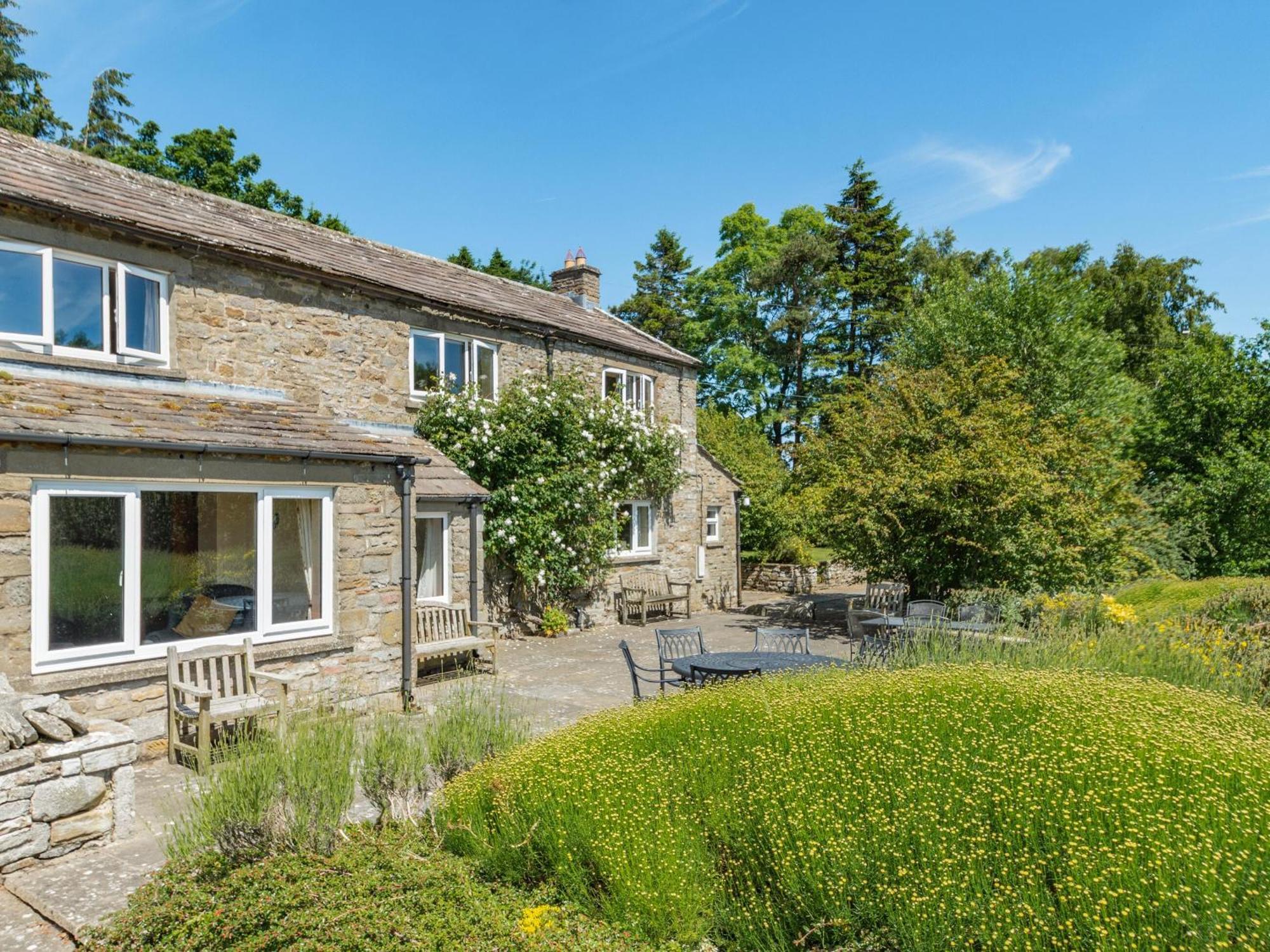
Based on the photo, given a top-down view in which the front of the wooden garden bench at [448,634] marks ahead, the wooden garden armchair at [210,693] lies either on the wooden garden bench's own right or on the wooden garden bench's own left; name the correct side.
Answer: on the wooden garden bench's own right

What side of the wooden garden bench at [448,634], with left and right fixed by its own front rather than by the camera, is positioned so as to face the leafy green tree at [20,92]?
back

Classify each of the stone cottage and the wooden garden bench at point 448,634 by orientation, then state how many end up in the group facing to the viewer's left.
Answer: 0

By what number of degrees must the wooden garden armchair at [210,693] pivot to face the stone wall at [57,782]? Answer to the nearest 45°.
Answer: approximately 45° to its right

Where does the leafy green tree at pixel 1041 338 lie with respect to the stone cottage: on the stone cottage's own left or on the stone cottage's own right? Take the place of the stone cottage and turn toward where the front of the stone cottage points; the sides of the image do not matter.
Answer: on the stone cottage's own left

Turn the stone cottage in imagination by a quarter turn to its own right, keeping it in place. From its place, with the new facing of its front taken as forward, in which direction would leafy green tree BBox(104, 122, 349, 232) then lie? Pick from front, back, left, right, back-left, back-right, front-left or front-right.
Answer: back-right

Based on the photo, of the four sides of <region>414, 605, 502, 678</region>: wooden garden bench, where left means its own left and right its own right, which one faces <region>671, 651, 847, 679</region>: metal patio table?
front

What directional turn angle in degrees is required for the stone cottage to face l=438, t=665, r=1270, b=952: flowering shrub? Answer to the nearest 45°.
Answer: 0° — it already faces it

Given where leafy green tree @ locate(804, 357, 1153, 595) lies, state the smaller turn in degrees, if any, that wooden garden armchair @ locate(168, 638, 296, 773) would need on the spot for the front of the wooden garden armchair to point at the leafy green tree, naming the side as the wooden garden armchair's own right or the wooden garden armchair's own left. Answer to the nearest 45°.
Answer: approximately 45° to the wooden garden armchair's own left
